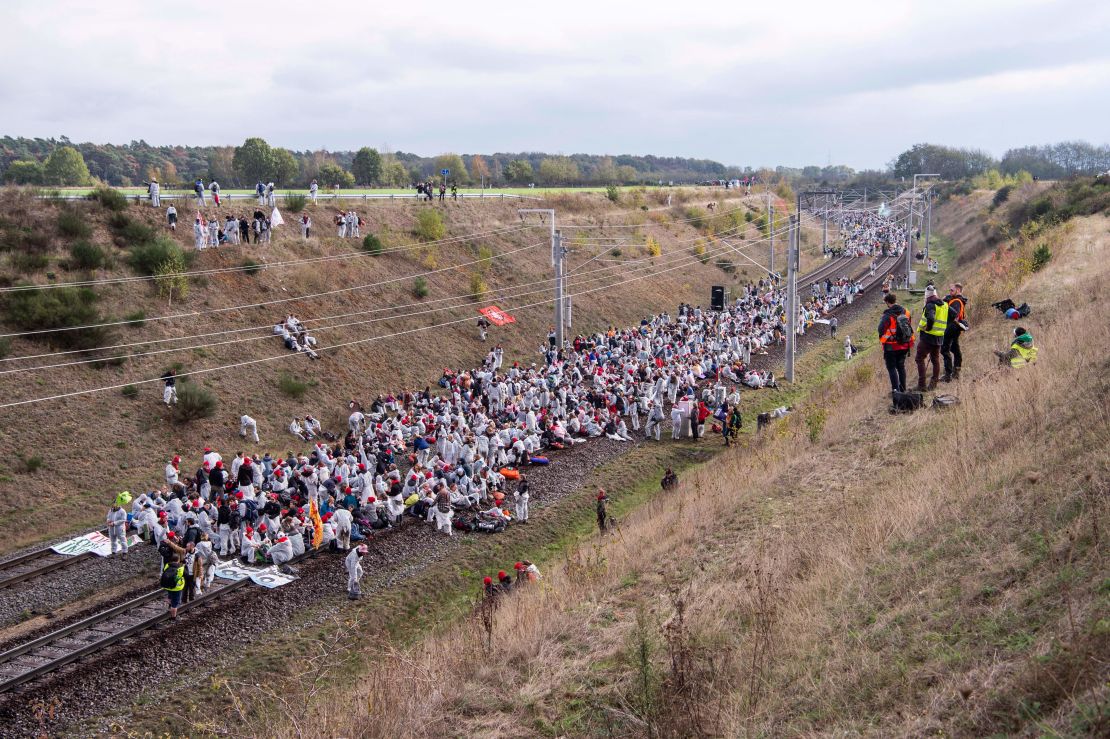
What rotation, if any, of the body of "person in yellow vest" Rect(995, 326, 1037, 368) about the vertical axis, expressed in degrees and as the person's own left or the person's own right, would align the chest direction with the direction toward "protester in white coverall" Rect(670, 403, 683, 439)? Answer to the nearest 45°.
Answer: approximately 45° to the person's own right

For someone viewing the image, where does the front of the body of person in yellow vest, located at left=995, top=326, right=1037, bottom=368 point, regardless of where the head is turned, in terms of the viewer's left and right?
facing to the left of the viewer

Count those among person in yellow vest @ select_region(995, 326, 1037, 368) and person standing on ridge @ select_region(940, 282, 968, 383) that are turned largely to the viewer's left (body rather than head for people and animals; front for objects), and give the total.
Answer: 2

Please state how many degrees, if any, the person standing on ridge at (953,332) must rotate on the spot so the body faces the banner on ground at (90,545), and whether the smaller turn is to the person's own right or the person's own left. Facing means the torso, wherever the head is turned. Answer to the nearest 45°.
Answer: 0° — they already face it

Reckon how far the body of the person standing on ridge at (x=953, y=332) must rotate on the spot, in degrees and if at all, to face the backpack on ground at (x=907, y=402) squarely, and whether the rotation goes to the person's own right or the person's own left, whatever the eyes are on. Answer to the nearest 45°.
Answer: approximately 90° to the person's own left

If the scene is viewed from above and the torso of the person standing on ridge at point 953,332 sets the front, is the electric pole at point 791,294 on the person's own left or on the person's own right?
on the person's own right

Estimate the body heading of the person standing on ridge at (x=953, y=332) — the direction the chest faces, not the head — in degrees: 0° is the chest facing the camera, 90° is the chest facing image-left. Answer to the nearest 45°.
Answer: approximately 90°
